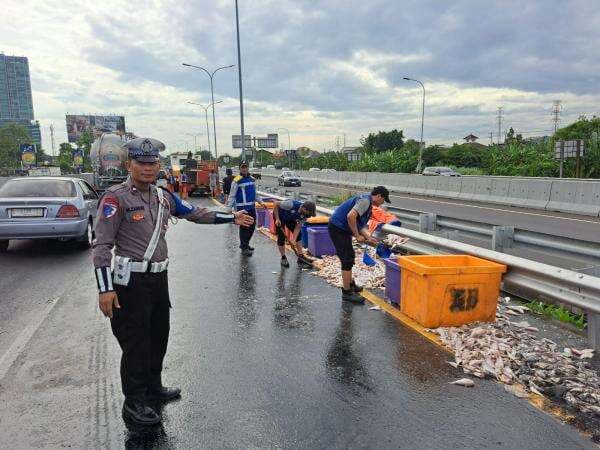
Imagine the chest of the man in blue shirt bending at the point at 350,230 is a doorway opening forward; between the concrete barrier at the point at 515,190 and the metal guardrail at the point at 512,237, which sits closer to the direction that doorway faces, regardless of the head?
the metal guardrail

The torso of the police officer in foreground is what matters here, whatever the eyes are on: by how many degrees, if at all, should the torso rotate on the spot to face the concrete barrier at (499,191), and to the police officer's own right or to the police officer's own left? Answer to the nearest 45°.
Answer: approximately 90° to the police officer's own left

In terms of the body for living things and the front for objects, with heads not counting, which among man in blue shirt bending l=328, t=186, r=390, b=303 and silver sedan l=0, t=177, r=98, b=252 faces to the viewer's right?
the man in blue shirt bending

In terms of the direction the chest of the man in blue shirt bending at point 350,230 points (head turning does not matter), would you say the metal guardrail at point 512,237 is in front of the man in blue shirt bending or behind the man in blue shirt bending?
in front

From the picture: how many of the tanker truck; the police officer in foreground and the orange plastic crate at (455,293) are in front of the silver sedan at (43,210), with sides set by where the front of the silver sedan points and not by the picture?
1

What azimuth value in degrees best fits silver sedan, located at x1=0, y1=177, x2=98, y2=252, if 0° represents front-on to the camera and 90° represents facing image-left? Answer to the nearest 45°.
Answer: approximately 180°

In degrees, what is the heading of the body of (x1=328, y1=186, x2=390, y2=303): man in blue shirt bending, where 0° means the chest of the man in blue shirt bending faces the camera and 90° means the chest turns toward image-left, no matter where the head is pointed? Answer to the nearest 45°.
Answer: approximately 270°

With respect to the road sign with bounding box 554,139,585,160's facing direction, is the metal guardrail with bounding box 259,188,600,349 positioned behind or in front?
behind

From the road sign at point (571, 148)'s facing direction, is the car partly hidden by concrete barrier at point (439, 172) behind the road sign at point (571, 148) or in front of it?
in front

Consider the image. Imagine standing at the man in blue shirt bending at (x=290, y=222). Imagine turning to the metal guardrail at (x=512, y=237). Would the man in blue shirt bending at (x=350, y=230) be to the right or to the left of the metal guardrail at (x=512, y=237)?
right

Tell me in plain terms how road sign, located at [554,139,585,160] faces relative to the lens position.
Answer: facing away from the viewer

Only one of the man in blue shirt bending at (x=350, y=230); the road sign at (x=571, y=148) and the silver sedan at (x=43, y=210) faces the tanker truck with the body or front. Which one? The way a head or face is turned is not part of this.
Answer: the silver sedan

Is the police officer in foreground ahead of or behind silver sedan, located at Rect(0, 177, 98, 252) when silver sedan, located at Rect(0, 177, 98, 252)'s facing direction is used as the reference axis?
behind

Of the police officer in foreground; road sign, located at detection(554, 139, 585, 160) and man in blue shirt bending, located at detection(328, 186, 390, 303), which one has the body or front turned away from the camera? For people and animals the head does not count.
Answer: the road sign

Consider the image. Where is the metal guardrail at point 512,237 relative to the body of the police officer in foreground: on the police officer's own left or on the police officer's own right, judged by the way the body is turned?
on the police officer's own left

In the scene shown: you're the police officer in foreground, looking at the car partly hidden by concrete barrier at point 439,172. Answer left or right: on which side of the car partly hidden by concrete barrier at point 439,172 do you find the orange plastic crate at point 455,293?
right

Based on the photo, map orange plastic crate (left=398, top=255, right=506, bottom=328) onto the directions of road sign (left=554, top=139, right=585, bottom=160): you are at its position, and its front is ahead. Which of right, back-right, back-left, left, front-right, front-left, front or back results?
back
